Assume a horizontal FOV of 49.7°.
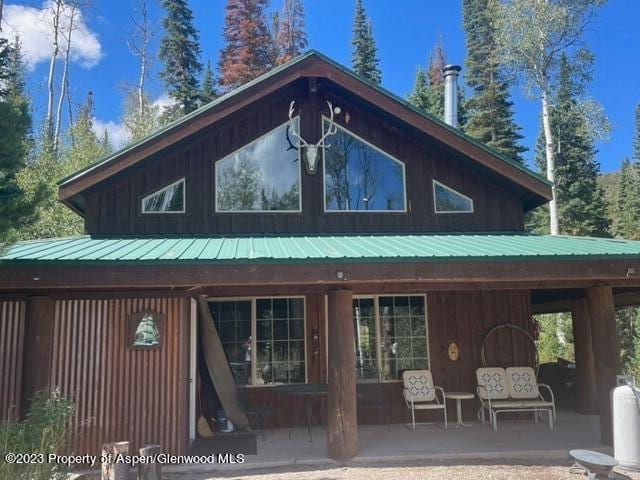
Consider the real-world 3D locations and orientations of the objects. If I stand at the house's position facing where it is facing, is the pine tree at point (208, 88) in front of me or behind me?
behind

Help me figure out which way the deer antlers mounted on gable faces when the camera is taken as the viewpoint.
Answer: facing the viewer

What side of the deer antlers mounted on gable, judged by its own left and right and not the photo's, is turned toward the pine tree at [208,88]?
back

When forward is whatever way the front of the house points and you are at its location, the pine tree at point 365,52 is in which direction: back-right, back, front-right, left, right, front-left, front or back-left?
back

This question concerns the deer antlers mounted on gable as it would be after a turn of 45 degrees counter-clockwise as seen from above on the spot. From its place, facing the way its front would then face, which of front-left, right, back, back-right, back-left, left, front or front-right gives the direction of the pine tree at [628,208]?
left

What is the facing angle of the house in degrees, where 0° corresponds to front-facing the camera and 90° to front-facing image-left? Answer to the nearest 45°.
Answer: approximately 0°

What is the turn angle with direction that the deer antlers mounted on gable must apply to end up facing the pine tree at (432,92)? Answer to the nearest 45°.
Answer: approximately 180°

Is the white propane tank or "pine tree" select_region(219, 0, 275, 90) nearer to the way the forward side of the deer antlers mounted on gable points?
the white propane tank

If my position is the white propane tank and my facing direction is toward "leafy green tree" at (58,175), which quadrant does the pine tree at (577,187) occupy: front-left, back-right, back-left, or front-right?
front-right
